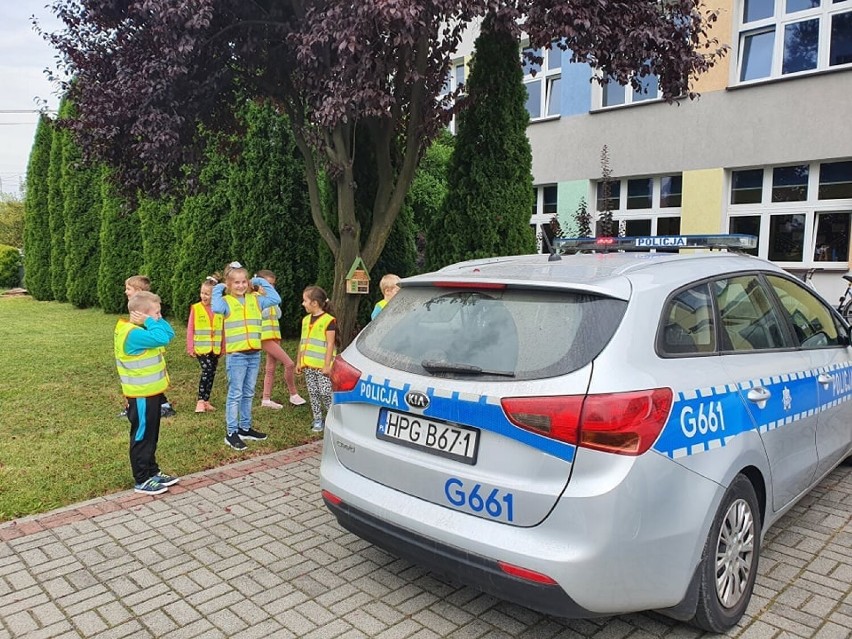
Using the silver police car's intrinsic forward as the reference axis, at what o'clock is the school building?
The school building is roughly at 11 o'clock from the silver police car.

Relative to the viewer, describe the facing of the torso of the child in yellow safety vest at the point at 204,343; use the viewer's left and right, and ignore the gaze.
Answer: facing the viewer and to the right of the viewer

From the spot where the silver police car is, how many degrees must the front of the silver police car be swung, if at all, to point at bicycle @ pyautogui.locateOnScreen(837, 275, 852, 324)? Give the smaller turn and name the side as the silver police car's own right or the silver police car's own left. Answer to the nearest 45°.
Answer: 0° — it already faces it

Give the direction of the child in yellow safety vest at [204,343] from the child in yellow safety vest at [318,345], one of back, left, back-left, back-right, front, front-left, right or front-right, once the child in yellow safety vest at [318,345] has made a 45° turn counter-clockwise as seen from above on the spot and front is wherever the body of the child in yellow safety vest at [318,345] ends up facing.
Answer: back-right

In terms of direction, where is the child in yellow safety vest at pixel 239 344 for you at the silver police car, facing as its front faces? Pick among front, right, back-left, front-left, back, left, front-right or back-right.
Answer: left

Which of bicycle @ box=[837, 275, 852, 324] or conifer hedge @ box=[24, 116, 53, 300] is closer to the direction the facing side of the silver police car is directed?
the bicycle

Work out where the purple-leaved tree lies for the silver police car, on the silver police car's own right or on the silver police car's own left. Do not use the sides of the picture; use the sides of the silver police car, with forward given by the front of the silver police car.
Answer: on the silver police car's own left

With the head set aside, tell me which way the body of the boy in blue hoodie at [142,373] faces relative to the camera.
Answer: to the viewer's right

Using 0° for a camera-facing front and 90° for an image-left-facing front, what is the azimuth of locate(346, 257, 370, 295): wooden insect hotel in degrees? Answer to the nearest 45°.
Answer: approximately 0°

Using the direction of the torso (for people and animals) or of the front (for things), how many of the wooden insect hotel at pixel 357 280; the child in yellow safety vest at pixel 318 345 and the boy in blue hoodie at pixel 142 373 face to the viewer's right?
1

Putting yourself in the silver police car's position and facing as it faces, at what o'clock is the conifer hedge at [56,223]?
The conifer hedge is roughly at 9 o'clock from the silver police car.
